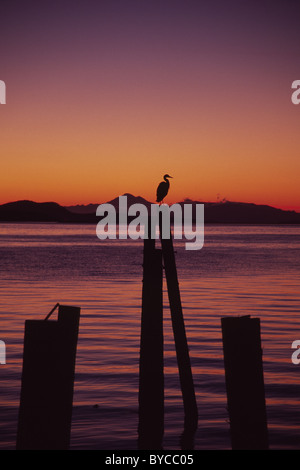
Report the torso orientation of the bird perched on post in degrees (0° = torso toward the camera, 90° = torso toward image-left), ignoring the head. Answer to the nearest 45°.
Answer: approximately 270°

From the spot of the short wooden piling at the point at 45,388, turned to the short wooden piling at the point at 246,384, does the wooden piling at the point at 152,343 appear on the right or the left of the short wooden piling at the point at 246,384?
left

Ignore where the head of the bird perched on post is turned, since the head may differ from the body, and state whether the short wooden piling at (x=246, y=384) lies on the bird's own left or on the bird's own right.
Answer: on the bird's own right

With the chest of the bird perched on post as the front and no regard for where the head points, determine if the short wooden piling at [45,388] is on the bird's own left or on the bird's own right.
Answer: on the bird's own right

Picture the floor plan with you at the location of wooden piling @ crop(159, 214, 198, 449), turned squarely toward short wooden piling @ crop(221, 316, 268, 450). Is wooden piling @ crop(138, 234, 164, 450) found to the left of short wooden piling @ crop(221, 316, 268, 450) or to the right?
right
